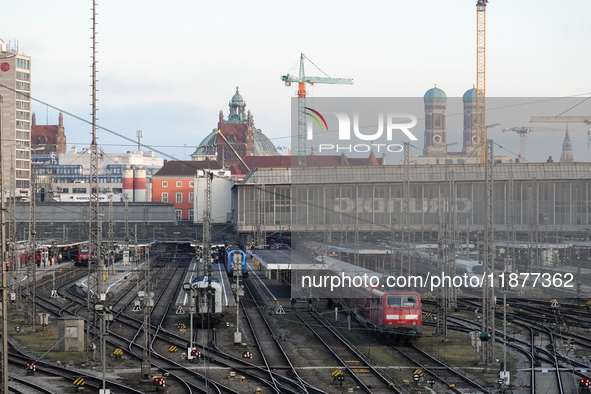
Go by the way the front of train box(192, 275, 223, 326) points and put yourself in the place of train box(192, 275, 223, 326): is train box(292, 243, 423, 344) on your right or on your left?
on your left

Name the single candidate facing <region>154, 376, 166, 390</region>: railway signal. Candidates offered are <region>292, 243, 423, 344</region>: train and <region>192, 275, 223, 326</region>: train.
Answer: <region>192, 275, 223, 326</region>: train

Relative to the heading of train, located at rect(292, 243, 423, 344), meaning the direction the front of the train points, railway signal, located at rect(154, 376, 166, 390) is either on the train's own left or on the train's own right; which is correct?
on the train's own right

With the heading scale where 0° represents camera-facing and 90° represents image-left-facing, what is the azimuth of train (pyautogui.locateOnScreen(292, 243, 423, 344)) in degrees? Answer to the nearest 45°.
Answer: approximately 315°

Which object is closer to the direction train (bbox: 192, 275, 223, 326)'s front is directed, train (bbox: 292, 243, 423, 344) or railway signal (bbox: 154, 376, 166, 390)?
the railway signal

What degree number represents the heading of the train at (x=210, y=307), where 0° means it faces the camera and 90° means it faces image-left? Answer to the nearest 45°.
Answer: approximately 0°

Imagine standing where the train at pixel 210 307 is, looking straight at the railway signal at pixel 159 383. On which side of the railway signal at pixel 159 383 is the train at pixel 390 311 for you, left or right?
left
